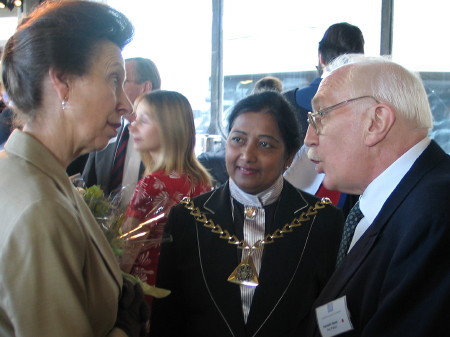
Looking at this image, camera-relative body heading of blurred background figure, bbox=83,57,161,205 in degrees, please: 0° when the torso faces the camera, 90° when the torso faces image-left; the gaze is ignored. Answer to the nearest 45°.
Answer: approximately 45°

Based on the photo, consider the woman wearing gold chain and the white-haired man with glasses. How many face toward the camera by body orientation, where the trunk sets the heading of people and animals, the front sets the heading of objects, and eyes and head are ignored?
1

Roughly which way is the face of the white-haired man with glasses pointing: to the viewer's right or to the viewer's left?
to the viewer's left

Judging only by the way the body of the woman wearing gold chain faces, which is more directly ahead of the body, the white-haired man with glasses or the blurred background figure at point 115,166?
the white-haired man with glasses

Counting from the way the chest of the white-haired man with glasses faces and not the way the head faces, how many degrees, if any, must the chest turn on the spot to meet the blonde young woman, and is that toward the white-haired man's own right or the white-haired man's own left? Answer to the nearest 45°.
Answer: approximately 45° to the white-haired man's own right

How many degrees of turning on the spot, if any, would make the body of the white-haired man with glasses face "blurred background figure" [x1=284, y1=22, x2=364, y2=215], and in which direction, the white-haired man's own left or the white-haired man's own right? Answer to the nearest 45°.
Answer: approximately 90° to the white-haired man's own right

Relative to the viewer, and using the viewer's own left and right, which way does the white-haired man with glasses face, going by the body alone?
facing to the left of the viewer

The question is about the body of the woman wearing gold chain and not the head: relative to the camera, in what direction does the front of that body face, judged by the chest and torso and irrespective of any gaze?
toward the camera

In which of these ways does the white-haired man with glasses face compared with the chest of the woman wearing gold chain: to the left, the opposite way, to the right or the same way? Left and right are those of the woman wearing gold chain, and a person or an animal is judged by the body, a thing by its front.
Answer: to the right

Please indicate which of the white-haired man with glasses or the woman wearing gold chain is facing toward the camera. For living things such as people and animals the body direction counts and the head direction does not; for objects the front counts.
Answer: the woman wearing gold chain
